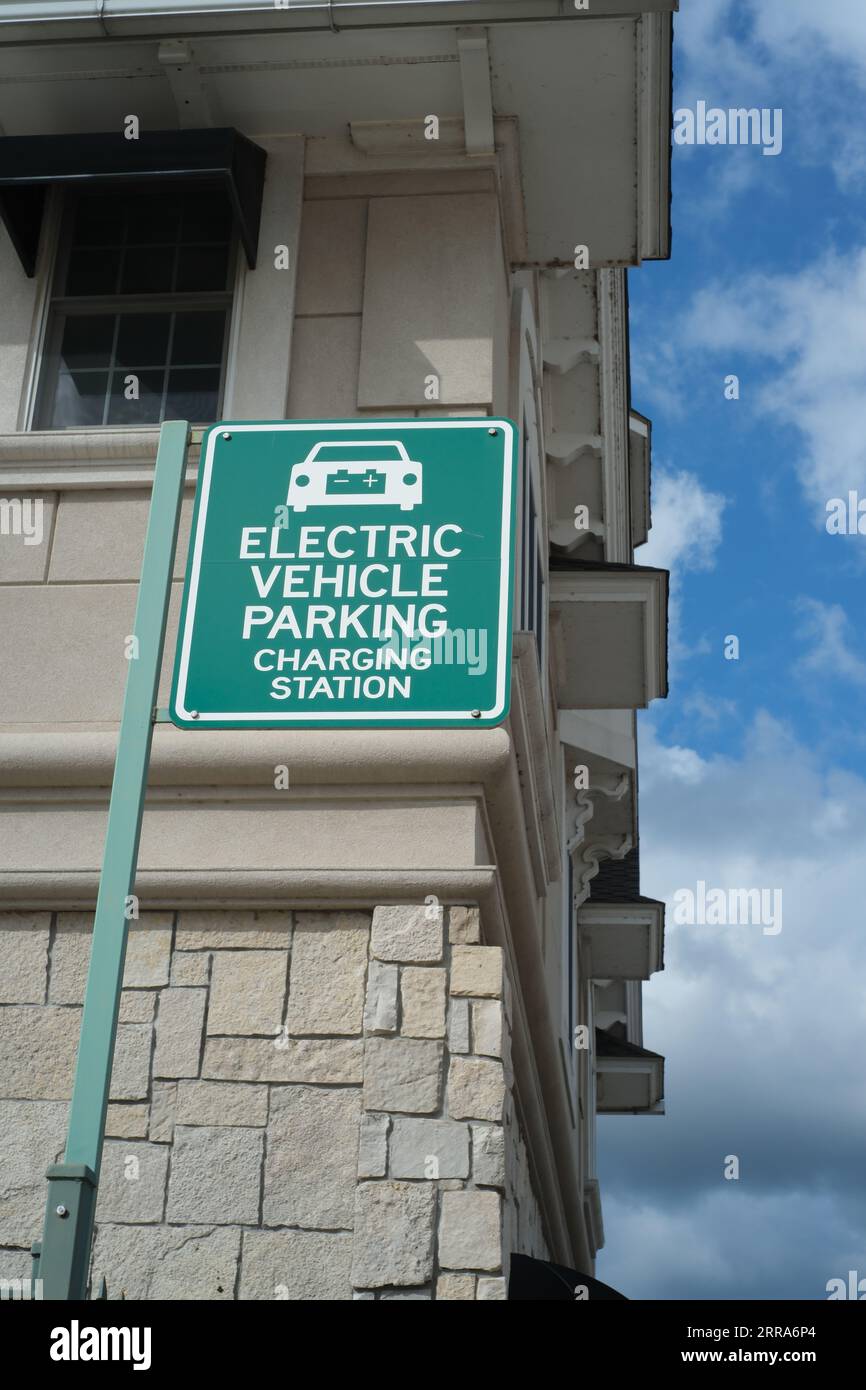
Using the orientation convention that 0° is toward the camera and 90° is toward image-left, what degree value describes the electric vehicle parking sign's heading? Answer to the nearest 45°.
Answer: approximately 0°

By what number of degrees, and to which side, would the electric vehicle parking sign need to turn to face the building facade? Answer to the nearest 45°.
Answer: approximately 180°
